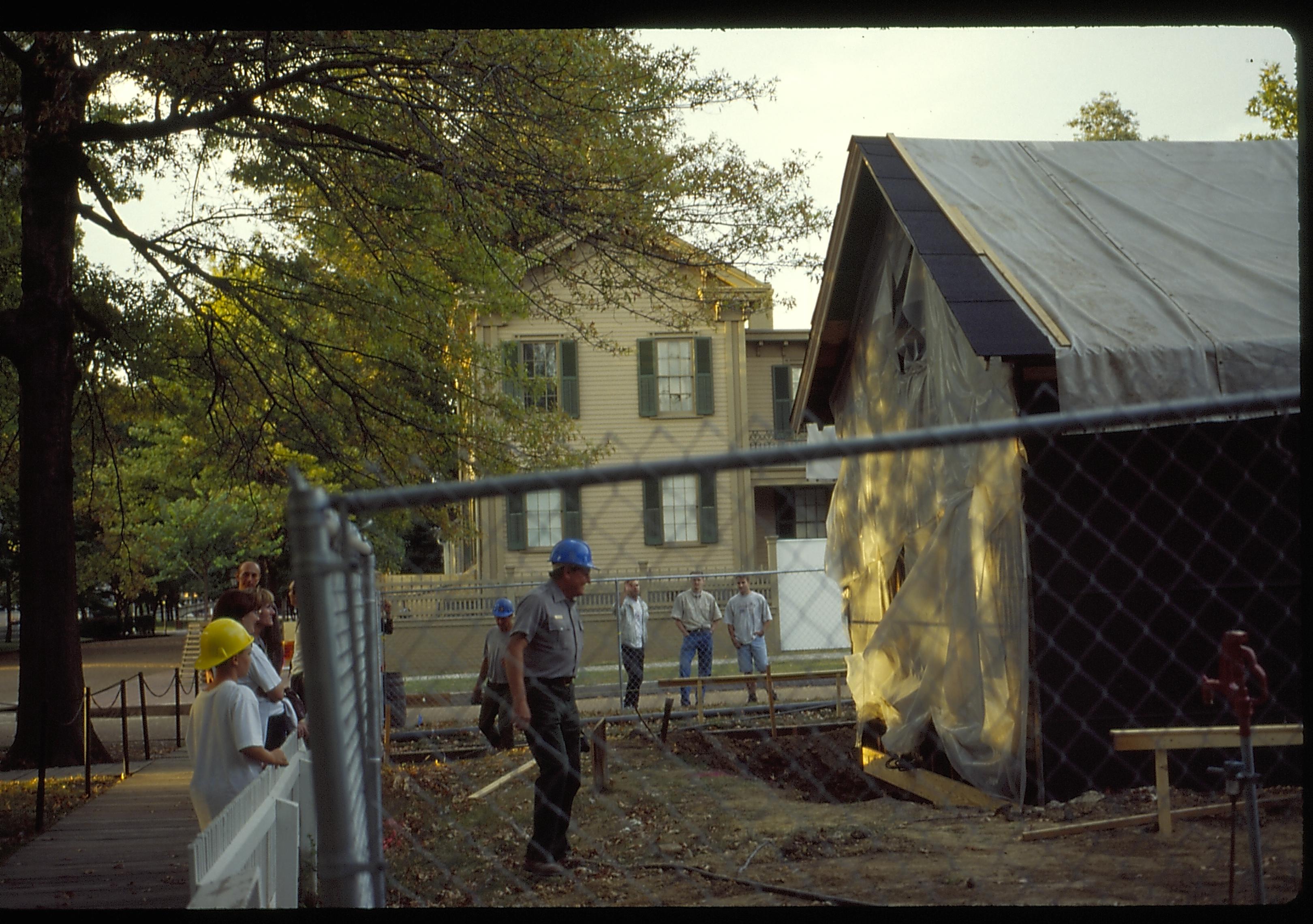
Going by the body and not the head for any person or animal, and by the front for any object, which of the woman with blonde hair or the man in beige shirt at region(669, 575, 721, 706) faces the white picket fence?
the man in beige shirt

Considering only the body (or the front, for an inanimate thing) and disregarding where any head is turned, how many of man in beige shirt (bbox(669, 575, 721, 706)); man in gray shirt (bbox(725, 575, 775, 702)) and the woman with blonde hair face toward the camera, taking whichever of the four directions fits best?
2

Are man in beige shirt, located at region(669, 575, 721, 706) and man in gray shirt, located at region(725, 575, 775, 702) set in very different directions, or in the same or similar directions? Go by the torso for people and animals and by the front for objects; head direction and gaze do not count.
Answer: same or similar directions

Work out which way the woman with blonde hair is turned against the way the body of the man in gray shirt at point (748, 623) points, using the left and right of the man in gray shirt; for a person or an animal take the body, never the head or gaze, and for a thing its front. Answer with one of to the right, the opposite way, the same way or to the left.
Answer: to the left

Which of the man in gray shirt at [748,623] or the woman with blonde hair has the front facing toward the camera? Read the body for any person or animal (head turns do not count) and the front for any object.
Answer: the man in gray shirt

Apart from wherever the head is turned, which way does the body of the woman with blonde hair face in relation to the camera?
to the viewer's right

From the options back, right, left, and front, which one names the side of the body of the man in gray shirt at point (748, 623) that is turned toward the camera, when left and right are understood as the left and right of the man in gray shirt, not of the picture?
front

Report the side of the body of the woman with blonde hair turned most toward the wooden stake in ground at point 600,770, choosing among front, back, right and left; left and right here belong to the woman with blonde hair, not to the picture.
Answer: front

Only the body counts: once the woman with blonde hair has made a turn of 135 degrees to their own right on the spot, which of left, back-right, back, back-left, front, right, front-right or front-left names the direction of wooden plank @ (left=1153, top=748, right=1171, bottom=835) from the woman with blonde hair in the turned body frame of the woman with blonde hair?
left

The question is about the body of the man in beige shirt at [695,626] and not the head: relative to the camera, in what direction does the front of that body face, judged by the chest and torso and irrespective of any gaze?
toward the camera

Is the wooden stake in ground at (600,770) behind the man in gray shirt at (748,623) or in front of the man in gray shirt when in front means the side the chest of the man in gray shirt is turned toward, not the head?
in front

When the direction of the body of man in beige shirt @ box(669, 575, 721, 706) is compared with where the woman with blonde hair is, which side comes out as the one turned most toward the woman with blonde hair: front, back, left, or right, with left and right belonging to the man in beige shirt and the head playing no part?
front

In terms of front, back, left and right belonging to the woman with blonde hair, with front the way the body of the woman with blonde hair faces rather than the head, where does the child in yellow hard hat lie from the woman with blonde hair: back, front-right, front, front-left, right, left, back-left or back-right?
right

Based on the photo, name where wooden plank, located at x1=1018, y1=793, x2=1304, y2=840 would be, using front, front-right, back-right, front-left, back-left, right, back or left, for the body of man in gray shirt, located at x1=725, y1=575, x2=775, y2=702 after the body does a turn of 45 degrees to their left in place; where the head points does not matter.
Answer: front-right
